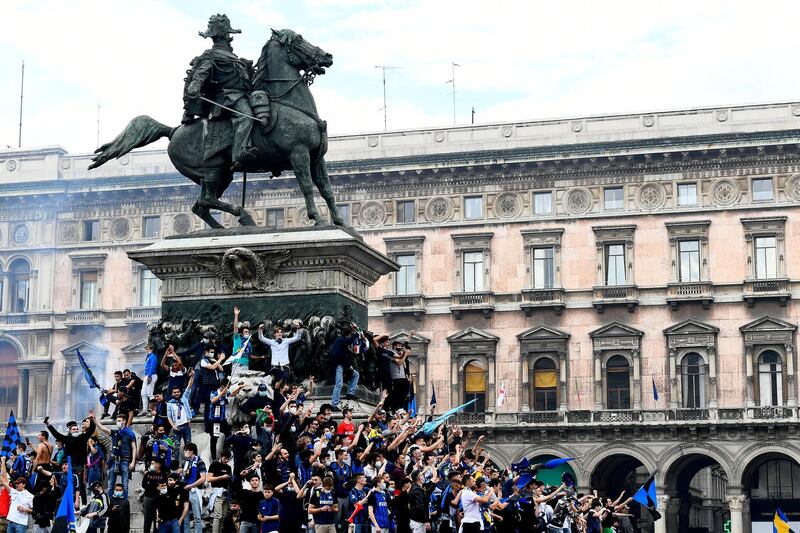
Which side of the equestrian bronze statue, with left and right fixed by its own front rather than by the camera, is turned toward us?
right
